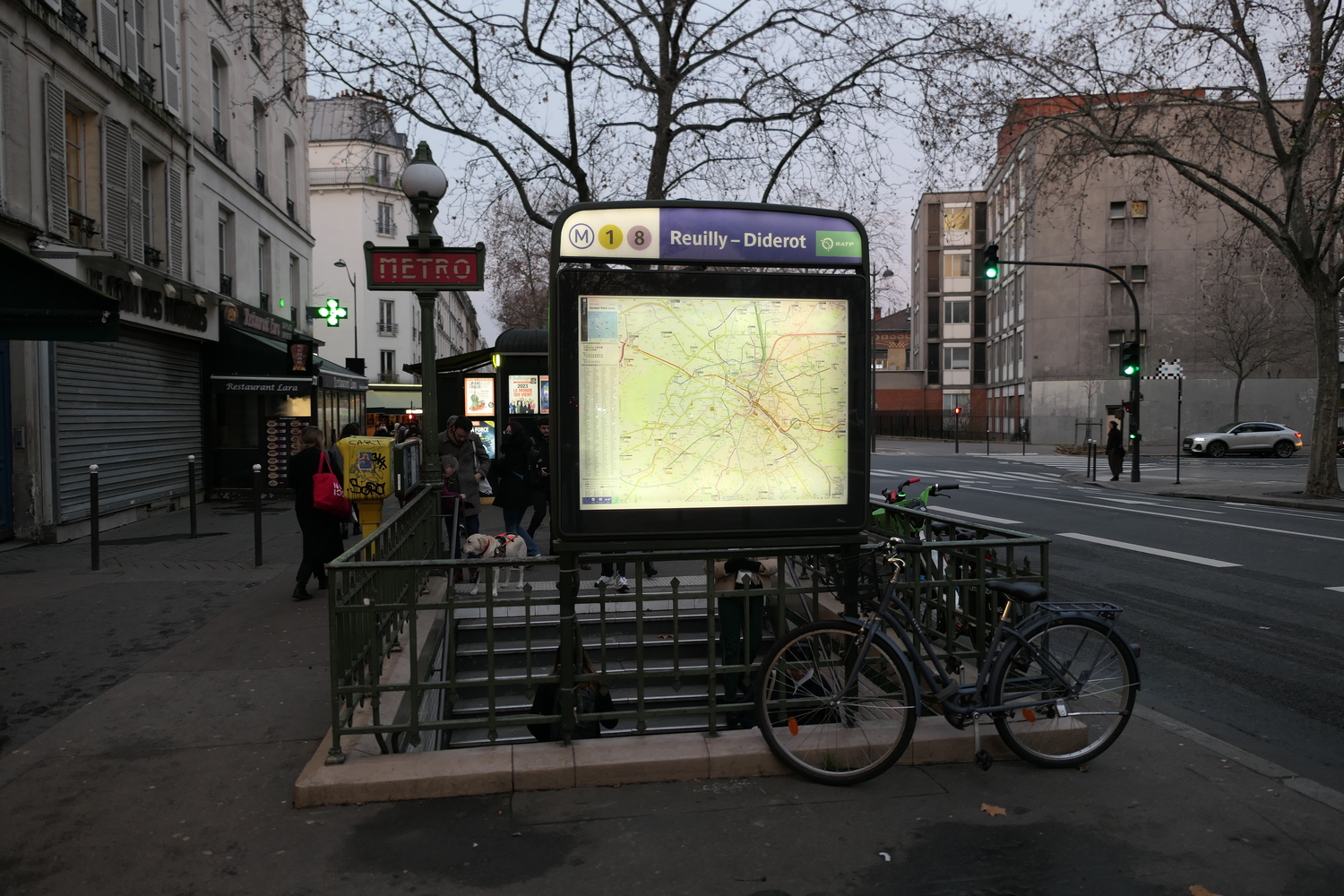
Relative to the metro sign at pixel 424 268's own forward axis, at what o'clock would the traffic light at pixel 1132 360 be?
The traffic light is roughly at 8 o'clock from the metro sign.

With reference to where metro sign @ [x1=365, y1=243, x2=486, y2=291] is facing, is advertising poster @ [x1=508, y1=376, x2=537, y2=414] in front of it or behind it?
behind

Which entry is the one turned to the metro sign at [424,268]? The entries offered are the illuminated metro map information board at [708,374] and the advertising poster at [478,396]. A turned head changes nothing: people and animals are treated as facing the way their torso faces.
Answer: the advertising poster

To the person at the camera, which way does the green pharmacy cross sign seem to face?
facing the viewer

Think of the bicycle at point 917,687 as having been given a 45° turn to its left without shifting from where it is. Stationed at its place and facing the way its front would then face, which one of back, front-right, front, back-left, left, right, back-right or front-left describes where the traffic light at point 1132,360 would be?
back-right

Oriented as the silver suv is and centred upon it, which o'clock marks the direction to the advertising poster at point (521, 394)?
The advertising poster is roughly at 10 o'clock from the silver suv.

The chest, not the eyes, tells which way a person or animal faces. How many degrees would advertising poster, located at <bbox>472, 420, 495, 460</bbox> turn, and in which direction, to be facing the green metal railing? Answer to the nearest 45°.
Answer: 0° — it already faces it

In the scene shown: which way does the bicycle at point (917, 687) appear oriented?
to the viewer's left

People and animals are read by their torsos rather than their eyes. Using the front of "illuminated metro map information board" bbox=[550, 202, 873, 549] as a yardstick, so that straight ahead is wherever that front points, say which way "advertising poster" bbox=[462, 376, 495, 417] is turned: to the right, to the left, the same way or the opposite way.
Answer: the same way

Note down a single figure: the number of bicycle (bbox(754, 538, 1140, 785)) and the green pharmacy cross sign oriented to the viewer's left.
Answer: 1

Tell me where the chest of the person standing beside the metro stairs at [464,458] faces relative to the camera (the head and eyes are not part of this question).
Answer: toward the camera

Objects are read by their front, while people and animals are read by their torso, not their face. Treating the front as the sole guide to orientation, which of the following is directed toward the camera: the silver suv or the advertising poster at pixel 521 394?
the advertising poster

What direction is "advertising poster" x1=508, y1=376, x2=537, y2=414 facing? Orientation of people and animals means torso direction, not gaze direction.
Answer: toward the camera

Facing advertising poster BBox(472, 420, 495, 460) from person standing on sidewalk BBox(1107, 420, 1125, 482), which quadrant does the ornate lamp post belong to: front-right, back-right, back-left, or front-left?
front-left

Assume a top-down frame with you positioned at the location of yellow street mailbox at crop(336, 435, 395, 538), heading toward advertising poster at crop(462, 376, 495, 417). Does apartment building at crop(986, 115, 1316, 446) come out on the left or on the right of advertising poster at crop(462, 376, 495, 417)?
right

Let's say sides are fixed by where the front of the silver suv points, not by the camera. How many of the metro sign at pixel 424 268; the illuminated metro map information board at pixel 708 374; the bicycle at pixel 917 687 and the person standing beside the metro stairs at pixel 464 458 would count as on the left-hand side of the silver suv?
4

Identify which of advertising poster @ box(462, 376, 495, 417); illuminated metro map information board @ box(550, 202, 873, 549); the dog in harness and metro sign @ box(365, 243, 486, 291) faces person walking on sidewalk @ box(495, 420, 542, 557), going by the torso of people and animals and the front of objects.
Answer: the advertising poster

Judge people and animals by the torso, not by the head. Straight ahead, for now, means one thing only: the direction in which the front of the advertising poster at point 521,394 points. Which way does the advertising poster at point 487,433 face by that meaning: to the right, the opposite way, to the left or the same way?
the same way

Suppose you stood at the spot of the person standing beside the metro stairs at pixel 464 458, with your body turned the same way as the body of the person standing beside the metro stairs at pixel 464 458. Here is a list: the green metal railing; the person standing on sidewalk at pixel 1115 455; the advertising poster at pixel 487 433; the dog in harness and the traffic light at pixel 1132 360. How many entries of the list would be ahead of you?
2
